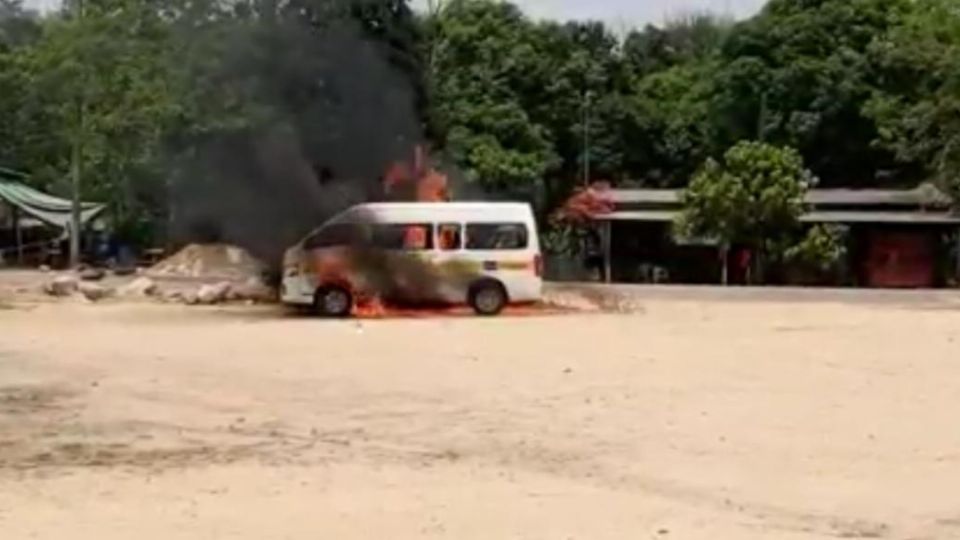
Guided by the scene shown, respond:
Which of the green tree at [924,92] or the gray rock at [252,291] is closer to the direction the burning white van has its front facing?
the gray rock

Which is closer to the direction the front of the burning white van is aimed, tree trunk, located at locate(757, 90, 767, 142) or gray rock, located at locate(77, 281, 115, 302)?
the gray rock

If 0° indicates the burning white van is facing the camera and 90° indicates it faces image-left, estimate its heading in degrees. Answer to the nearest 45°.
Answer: approximately 90°

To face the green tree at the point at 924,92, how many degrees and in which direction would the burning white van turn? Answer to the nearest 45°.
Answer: approximately 135° to its right

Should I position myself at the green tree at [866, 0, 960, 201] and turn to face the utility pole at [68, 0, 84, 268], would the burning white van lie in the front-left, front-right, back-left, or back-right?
front-left

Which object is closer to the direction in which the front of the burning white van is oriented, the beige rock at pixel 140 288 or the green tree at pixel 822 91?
the beige rock

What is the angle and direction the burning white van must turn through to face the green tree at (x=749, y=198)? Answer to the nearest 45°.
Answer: approximately 135° to its right

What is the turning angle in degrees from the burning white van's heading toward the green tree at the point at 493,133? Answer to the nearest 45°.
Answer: approximately 90° to its right

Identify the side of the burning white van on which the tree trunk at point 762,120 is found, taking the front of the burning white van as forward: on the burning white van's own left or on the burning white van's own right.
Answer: on the burning white van's own right

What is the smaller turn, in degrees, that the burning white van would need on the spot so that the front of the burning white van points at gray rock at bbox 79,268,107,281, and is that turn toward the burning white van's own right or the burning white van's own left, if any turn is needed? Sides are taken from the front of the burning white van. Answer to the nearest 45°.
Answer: approximately 45° to the burning white van's own right

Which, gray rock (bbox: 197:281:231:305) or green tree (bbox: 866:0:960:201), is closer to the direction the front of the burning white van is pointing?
the gray rock

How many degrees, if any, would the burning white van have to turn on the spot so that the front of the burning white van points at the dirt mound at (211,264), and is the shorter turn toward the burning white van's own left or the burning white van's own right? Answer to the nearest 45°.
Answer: approximately 45° to the burning white van's own right

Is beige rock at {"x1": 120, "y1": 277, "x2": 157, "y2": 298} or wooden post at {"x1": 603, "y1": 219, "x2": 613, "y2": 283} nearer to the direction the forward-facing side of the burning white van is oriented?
the beige rock

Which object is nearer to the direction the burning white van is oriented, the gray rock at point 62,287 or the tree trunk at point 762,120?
the gray rock
